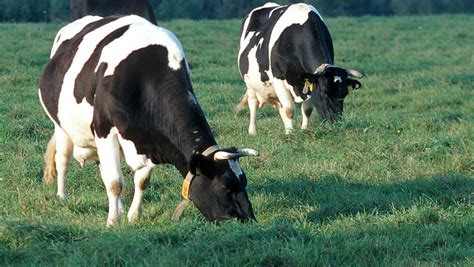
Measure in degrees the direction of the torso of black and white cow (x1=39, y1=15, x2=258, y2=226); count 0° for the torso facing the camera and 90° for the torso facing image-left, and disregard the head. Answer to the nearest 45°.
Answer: approximately 315°

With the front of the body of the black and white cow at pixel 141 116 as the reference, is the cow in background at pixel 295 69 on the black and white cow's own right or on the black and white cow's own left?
on the black and white cow's own left

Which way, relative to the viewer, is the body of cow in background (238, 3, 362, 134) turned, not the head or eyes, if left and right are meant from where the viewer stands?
facing the viewer and to the right of the viewer

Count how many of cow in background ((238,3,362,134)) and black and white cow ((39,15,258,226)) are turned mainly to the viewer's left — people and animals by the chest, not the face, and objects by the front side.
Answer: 0

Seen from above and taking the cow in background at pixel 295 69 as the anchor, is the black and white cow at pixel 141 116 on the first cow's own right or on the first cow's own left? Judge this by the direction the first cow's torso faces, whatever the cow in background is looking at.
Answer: on the first cow's own right
